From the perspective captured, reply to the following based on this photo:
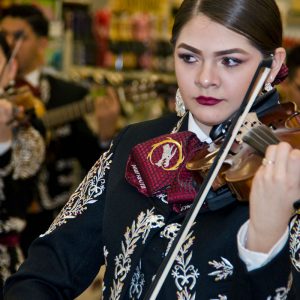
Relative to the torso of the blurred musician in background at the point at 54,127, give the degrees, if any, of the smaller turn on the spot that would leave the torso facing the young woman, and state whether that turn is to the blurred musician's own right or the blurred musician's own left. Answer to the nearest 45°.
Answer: approximately 45° to the blurred musician's own left

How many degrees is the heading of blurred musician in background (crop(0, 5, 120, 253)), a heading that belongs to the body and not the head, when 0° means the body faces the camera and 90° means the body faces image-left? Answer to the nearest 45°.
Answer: approximately 45°
